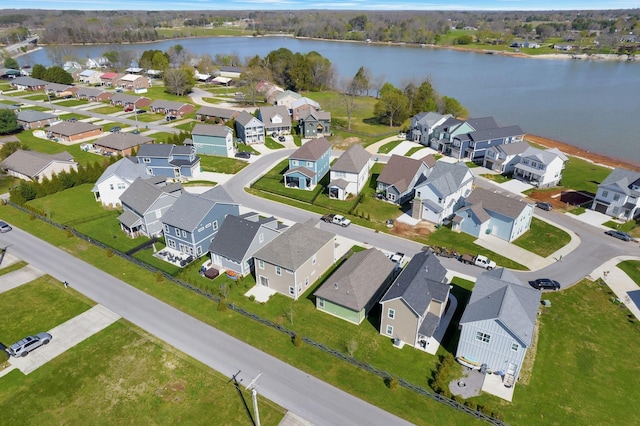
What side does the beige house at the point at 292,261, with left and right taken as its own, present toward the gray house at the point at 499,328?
right

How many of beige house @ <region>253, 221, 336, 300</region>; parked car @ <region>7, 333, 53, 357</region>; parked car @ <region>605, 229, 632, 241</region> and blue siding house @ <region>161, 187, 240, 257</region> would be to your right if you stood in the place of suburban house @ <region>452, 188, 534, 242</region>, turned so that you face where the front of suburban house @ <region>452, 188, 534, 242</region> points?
3

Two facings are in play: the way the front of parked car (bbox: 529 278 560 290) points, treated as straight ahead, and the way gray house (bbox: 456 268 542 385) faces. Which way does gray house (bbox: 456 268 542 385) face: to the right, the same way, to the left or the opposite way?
to the left

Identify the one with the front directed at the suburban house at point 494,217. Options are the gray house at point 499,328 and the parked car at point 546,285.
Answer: the gray house

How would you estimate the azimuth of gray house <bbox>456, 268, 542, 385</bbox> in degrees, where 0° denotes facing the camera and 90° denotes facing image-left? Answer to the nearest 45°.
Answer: approximately 180°

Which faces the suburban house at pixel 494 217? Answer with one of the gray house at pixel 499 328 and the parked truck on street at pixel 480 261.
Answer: the gray house

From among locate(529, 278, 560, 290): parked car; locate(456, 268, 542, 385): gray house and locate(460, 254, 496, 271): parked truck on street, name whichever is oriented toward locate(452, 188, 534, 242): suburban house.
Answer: the gray house

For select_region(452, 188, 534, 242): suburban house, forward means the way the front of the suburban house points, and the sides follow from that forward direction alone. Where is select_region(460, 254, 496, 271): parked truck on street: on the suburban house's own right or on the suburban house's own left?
on the suburban house's own right

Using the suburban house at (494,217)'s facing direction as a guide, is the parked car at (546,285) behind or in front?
in front

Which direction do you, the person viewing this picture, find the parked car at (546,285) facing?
facing to the right of the viewer

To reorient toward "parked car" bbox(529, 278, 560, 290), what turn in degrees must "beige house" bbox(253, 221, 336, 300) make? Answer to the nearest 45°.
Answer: approximately 45° to its right

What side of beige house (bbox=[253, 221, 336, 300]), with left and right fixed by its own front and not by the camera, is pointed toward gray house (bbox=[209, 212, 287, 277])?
left

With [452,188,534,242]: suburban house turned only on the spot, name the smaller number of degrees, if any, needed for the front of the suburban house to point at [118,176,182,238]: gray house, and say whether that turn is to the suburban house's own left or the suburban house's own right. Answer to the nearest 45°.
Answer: approximately 90° to the suburban house's own right
